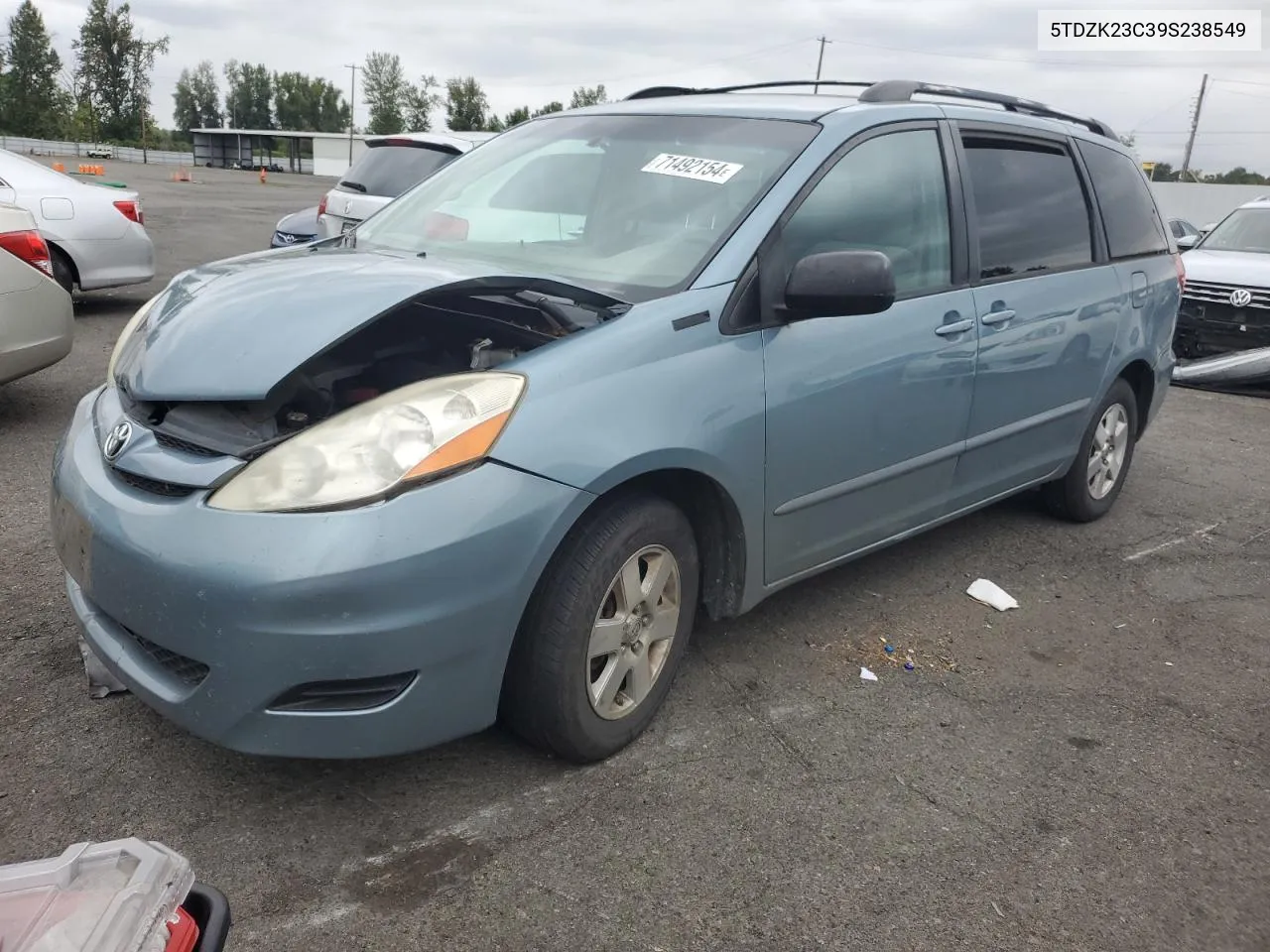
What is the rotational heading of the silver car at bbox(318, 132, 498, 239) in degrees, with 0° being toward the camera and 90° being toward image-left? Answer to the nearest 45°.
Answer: approximately 225°

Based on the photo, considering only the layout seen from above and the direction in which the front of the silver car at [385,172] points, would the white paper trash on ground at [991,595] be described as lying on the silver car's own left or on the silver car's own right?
on the silver car's own right

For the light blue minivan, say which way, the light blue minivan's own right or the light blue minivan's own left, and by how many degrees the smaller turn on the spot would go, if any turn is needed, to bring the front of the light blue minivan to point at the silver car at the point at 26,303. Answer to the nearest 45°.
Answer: approximately 90° to the light blue minivan's own right

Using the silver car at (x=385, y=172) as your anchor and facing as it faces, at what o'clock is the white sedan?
The white sedan is roughly at 8 o'clock from the silver car.

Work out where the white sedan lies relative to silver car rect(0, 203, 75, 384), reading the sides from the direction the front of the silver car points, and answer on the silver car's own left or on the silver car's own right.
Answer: on the silver car's own right

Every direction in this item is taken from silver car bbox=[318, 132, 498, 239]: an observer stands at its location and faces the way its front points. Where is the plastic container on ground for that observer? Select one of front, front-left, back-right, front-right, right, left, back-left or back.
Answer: back-right

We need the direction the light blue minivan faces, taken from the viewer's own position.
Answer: facing the viewer and to the left of the viewer
